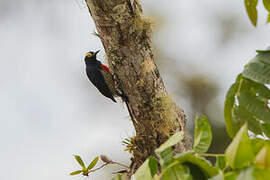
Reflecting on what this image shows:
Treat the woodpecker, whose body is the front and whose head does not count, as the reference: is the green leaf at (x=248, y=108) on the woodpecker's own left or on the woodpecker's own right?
on the woodpecker's own right

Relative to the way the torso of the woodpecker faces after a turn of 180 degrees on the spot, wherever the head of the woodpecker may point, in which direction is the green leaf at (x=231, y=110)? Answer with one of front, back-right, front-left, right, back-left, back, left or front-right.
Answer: back

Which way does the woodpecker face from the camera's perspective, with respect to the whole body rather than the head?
to the viewer's right
